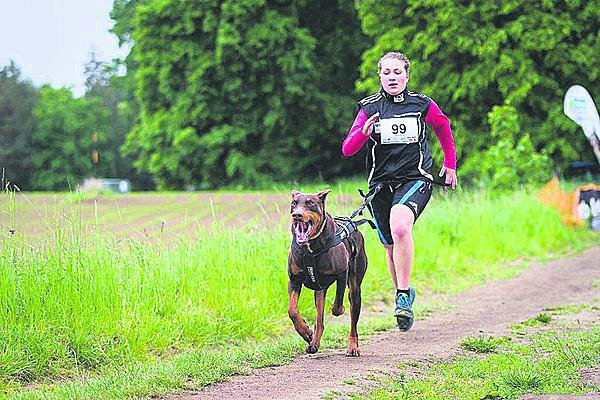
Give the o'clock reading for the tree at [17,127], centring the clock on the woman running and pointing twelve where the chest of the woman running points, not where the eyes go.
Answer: The tree is roughly at 5 o'clock from the woman running.

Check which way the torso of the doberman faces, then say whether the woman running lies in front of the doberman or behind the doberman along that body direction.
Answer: behind

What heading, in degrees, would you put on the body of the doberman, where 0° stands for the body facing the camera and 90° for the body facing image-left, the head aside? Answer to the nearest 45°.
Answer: approximately 45°

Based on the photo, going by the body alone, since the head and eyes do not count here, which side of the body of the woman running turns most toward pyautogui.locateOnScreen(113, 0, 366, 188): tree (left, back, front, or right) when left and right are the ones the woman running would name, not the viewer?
back

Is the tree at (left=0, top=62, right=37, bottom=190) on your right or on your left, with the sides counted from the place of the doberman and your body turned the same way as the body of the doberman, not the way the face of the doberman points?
on your right

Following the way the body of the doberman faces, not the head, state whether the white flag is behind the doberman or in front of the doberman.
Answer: behind

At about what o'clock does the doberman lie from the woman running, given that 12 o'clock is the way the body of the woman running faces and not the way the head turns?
The doberman is roughly at 1 o'clock from the woman running.

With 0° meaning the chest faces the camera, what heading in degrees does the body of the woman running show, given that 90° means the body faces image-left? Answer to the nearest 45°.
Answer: approximately 0°

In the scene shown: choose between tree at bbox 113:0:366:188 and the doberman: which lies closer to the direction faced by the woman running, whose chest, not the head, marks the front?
the doberman
